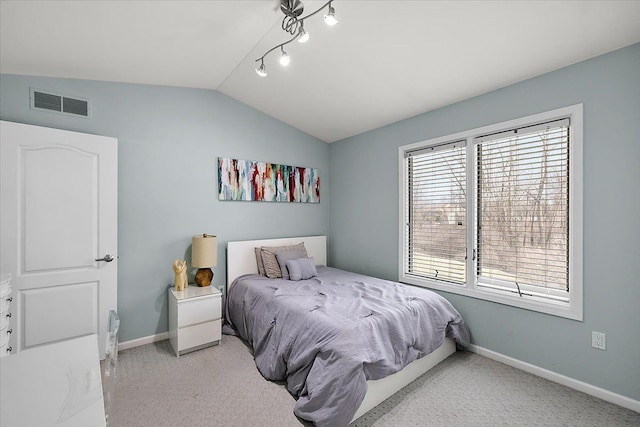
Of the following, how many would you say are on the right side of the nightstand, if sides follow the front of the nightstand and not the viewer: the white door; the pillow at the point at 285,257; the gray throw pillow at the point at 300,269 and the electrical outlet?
1

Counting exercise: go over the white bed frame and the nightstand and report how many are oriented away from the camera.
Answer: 0

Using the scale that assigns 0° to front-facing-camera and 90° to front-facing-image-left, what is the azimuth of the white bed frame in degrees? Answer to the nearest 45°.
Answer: approximately 315°

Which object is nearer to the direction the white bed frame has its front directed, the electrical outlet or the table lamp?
the electrical outlet

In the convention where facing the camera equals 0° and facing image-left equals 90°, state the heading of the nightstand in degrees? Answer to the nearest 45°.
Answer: approximately 0°

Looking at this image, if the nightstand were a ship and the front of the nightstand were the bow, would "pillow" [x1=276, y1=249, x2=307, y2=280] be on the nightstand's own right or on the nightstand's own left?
on the nightstand's own left

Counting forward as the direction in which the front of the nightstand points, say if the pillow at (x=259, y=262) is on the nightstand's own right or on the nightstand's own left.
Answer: on the nightstand's own left

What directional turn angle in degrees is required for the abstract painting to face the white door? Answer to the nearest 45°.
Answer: approximately 90° to its right
